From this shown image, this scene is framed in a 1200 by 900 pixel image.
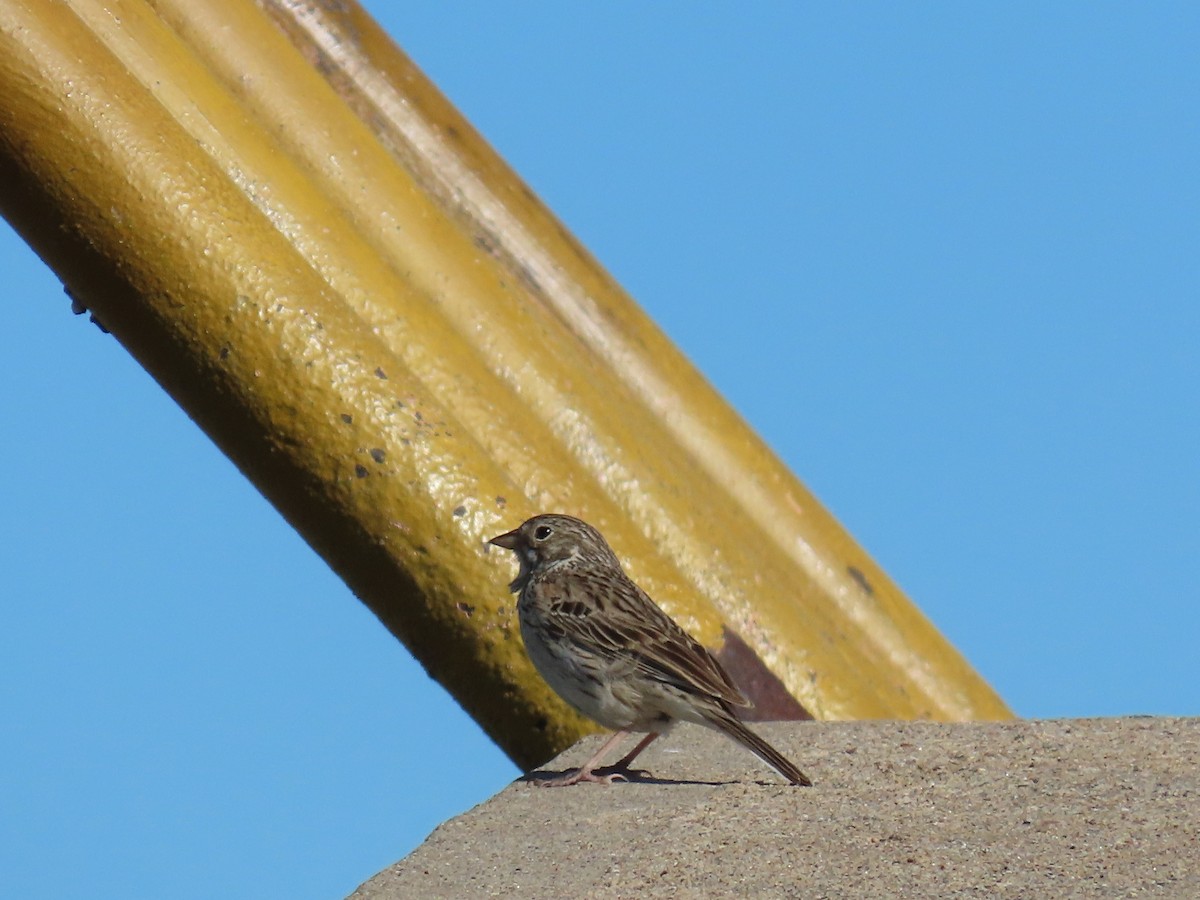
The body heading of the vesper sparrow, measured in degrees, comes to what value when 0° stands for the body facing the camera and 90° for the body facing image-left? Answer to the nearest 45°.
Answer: approximately 90°
